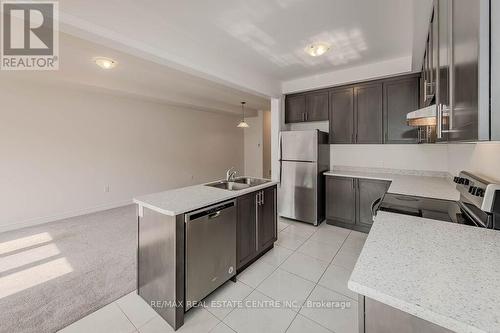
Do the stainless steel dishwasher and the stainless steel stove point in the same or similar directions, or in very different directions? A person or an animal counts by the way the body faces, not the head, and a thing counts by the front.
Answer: very different directions

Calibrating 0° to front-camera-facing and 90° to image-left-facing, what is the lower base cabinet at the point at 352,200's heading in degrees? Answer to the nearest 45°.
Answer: approximately 0°

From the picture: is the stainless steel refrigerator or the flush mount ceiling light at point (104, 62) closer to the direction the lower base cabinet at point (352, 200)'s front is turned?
the flush mount ceiling light

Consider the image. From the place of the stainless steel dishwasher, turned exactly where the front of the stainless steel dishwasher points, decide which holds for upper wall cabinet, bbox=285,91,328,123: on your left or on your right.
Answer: on your left

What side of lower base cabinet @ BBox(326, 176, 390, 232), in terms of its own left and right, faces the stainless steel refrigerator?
right

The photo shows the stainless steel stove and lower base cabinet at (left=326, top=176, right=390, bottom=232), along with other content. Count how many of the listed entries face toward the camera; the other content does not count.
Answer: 1

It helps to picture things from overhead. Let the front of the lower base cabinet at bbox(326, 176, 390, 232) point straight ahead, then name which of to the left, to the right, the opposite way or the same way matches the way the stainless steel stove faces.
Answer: to the right

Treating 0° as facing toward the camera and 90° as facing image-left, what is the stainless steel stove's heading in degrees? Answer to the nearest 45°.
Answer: approximately 90°

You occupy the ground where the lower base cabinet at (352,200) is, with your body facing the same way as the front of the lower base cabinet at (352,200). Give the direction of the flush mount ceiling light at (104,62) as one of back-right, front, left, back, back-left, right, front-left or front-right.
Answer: front-right

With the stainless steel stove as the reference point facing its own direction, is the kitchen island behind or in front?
in front

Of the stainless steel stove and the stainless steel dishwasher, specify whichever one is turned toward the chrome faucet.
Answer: the stainless steel stove

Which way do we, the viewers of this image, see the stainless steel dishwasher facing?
facing the viewer and to the right of the viewer

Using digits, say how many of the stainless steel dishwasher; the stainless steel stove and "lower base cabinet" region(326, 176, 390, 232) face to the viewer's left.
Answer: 1
